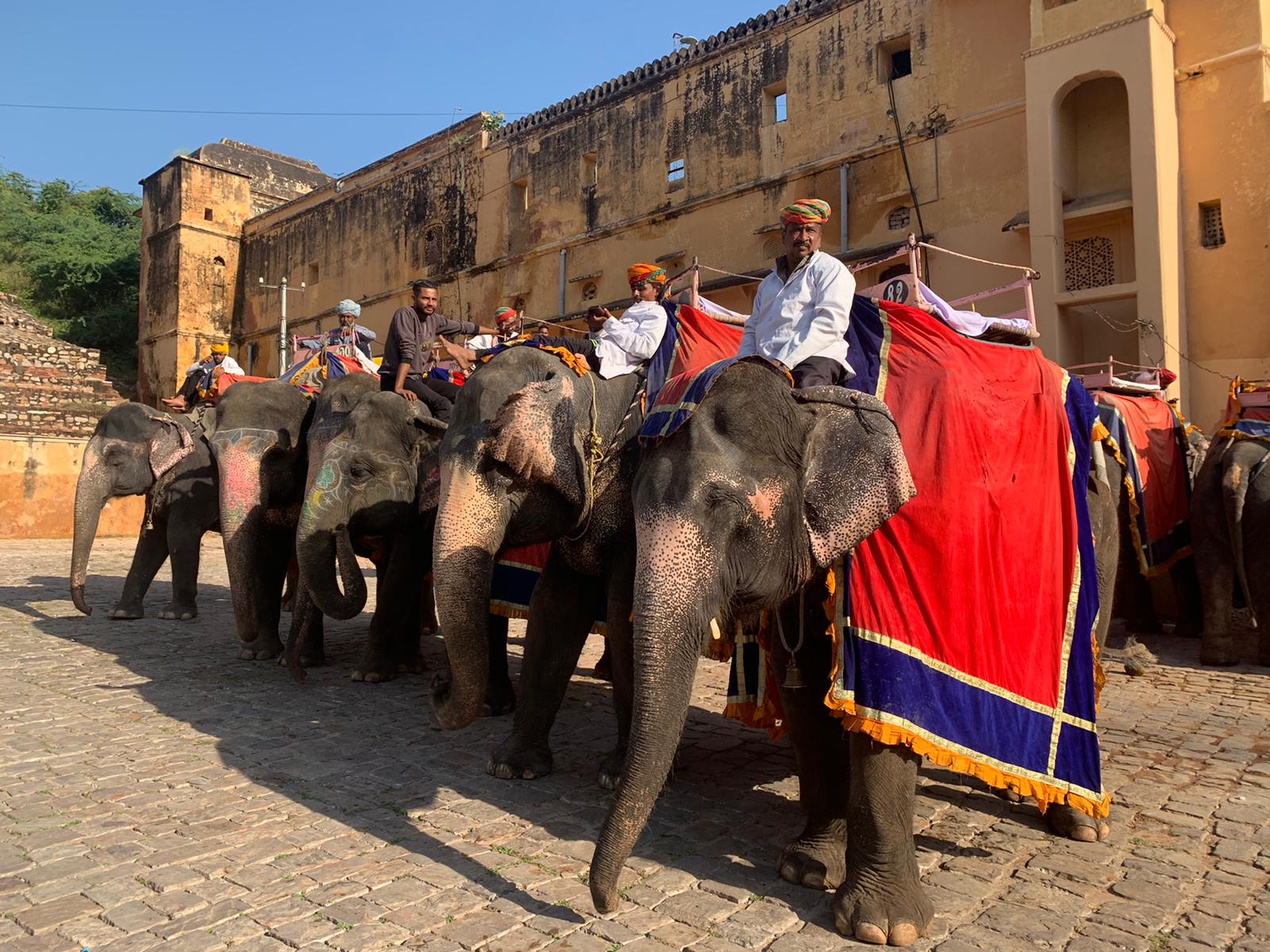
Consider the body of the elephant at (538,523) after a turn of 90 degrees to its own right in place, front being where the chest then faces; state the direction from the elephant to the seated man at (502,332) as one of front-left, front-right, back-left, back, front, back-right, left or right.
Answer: front-right

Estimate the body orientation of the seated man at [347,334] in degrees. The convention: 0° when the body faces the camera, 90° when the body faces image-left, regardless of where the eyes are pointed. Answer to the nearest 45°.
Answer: approximately 0°

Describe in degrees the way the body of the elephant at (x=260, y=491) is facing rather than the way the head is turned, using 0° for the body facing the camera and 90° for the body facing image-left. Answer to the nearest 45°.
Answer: approximately 45°

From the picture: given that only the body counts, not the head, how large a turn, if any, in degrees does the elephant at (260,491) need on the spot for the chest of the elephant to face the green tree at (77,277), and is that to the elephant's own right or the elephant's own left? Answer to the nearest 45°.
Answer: approximately 135° to the elephant's own right

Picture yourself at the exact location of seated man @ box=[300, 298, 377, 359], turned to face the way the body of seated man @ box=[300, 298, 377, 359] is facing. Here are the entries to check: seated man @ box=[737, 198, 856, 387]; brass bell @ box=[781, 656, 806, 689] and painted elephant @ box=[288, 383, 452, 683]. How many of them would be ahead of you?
3

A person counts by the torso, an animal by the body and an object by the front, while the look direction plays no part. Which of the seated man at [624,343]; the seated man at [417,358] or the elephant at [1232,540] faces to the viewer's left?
the seated man at [624,343]
